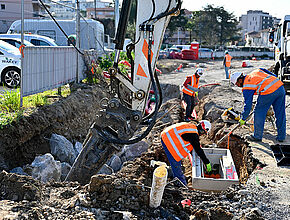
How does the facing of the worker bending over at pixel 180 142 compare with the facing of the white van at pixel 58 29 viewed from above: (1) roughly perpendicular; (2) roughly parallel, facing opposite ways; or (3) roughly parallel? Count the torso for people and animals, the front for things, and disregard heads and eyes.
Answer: roughly parallel, facing opposite ways

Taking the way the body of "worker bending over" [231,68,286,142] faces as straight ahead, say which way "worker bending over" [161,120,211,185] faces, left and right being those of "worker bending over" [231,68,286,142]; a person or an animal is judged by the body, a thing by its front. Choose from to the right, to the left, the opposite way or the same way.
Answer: the opposite way

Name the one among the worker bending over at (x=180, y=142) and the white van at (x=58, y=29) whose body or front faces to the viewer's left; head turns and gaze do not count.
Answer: the white van

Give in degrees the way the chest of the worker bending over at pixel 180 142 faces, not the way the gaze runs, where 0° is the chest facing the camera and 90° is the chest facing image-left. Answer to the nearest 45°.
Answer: approximately 270°

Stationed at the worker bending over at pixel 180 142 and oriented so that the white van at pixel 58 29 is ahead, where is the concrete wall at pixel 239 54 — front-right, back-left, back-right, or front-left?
front-right

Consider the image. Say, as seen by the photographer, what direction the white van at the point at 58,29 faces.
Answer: facing to the left of the viewer

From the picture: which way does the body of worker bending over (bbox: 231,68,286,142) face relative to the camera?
to the viewer's left

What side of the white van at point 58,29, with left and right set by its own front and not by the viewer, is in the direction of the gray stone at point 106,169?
left

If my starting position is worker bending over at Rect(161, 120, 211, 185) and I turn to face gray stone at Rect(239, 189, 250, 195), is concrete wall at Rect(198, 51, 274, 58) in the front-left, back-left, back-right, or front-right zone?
back-left

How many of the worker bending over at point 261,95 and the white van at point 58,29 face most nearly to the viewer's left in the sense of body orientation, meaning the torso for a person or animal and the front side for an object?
2

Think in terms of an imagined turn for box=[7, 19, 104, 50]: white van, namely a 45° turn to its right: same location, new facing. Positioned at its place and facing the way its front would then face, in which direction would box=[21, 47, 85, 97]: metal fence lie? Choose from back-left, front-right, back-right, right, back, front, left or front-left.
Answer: back-left

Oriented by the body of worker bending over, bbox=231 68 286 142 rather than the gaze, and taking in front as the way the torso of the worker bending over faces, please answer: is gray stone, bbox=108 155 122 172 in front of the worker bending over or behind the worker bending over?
in front

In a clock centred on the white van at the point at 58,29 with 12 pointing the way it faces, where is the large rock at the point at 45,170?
The large rock is roughly at 9 o'clock from the white van.

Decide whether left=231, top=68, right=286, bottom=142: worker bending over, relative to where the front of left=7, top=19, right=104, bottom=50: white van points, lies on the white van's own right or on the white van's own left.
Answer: on the white van's own left

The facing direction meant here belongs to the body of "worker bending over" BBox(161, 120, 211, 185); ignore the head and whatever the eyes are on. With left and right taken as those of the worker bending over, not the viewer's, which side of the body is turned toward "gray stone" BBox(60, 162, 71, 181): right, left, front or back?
back

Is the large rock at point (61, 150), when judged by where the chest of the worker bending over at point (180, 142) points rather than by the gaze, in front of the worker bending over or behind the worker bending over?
behind
